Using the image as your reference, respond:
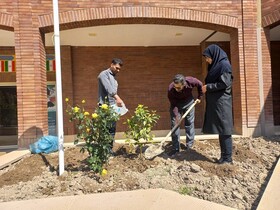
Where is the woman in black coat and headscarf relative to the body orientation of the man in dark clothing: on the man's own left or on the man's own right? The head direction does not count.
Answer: on the man's own left

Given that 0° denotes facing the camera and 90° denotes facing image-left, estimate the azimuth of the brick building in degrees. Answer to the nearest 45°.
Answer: approximately 0°

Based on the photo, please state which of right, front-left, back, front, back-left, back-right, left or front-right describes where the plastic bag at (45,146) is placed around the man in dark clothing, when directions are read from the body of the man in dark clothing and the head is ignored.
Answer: front-right

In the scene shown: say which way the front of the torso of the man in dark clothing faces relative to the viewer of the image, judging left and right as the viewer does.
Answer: facing the viewer and to the left of the viewer

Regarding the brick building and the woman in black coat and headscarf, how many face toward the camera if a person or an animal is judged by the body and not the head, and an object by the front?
1

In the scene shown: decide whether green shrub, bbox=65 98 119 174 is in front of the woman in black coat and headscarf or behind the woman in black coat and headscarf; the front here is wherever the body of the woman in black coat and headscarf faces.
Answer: in front

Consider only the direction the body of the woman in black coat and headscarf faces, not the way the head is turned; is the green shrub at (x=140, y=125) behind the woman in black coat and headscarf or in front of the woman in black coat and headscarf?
in front

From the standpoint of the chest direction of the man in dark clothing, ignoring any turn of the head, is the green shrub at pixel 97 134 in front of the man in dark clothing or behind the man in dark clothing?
in front

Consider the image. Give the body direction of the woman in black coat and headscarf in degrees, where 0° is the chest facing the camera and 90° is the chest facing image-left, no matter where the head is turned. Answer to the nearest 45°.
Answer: approximately 90°

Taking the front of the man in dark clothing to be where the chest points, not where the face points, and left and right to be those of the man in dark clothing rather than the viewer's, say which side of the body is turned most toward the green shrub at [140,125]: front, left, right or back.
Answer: front

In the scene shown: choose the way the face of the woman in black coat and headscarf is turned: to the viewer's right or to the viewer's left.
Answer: to the viewer's left
